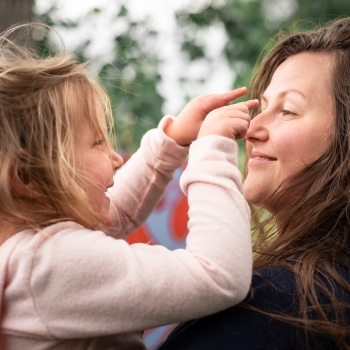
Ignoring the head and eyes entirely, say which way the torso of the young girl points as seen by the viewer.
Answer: to the viewer's right
